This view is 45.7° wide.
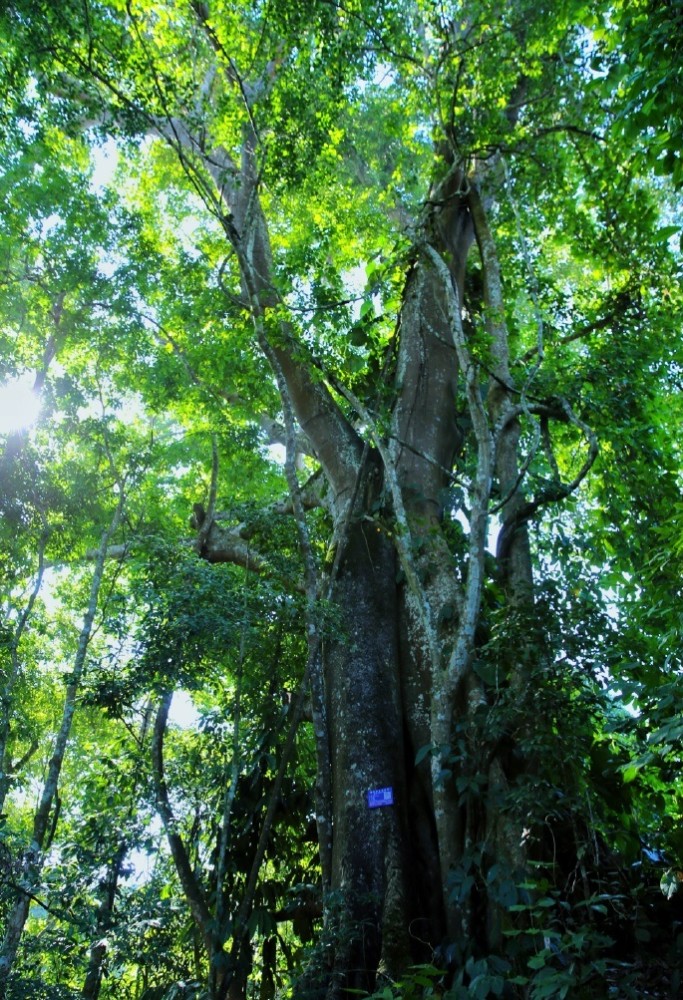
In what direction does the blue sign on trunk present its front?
toward the camera
